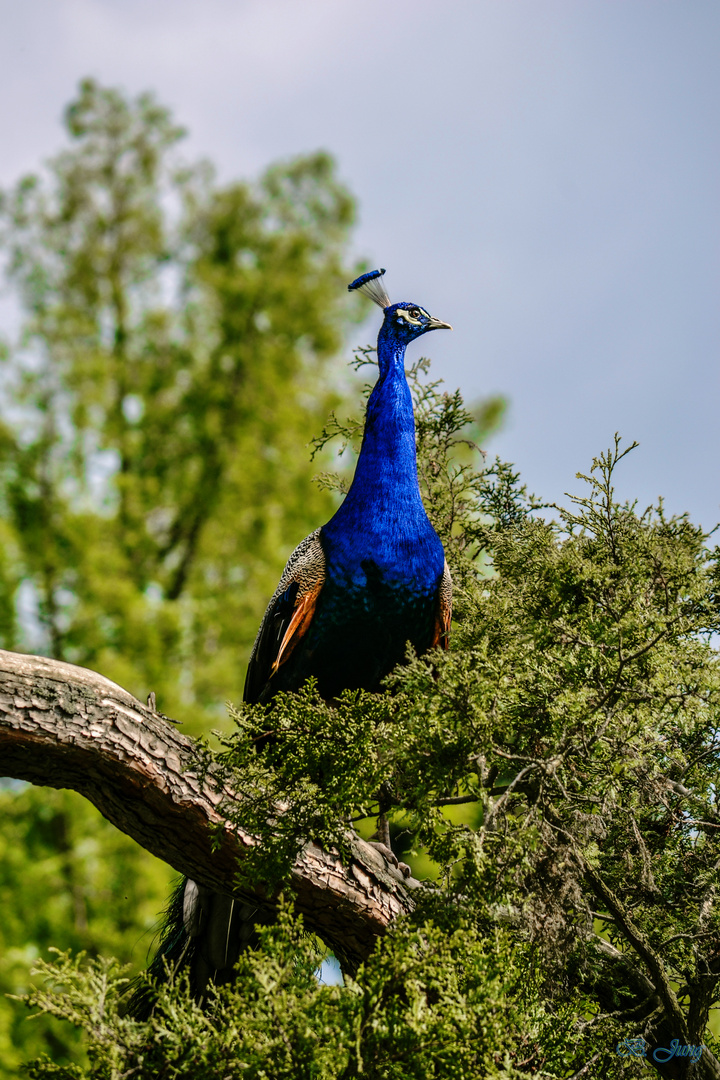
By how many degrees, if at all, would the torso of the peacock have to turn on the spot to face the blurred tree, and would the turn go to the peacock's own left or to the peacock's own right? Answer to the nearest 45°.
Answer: approximately 135° to the peacock's own left

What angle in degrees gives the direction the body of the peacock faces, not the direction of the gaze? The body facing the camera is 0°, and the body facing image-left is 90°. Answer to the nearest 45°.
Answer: approximately 315°
